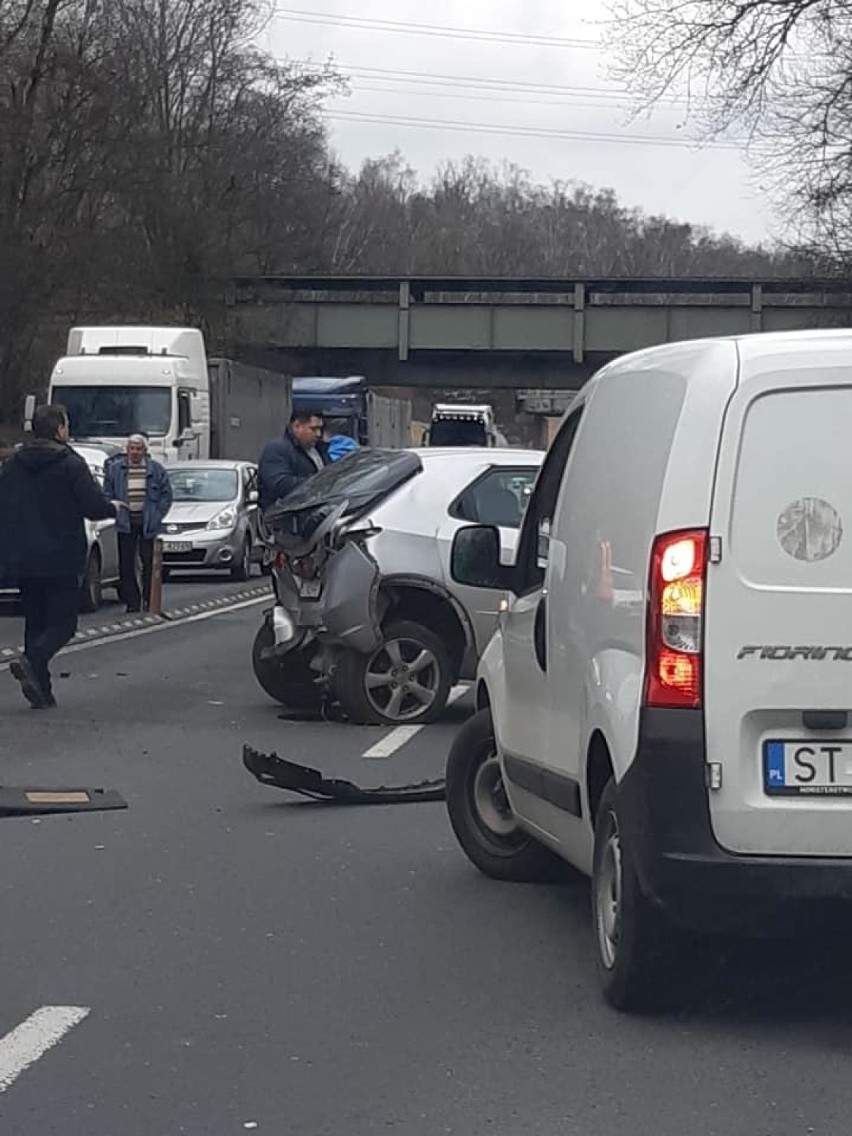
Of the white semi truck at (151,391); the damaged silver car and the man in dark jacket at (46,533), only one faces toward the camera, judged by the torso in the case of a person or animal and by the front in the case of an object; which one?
the white semi truck

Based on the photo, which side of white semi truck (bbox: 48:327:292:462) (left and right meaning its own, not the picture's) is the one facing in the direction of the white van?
front

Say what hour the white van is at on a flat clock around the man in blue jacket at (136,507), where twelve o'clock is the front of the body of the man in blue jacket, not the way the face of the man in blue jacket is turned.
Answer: The white van is roughly at 12 o'clock from the man in blue jacket.

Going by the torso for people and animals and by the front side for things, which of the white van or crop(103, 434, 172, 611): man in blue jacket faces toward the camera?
the man in blue jacket

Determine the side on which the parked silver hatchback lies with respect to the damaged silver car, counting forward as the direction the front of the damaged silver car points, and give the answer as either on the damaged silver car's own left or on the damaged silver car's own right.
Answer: on the damaged silver car's own left

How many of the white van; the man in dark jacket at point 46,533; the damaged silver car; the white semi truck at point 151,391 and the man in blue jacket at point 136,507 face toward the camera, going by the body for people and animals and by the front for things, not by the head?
2

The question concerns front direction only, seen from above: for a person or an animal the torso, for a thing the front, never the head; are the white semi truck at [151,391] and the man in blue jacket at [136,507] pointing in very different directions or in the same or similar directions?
same or similar directions

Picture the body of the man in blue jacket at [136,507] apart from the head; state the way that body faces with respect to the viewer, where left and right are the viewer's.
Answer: facing the viewer

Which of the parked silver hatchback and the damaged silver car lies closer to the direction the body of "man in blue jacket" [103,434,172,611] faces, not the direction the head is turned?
the damaged silver car

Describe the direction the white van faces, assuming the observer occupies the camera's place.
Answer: facing away from the viewer and to the left of the viewer

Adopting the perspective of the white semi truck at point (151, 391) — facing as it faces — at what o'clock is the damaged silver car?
The damaged silver car is roughly at 12 o'clock from the white semi truck.

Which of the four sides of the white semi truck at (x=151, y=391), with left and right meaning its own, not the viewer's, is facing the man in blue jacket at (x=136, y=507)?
front

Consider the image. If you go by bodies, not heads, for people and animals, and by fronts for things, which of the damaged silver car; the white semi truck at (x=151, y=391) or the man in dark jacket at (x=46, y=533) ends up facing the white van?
the white semi truck

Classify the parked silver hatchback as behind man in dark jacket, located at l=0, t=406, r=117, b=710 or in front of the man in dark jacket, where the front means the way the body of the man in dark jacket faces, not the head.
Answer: in front

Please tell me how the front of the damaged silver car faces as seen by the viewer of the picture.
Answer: facing away from the viewer and to the right of the viewer

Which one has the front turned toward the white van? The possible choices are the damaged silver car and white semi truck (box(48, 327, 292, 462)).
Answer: the white semi truck
